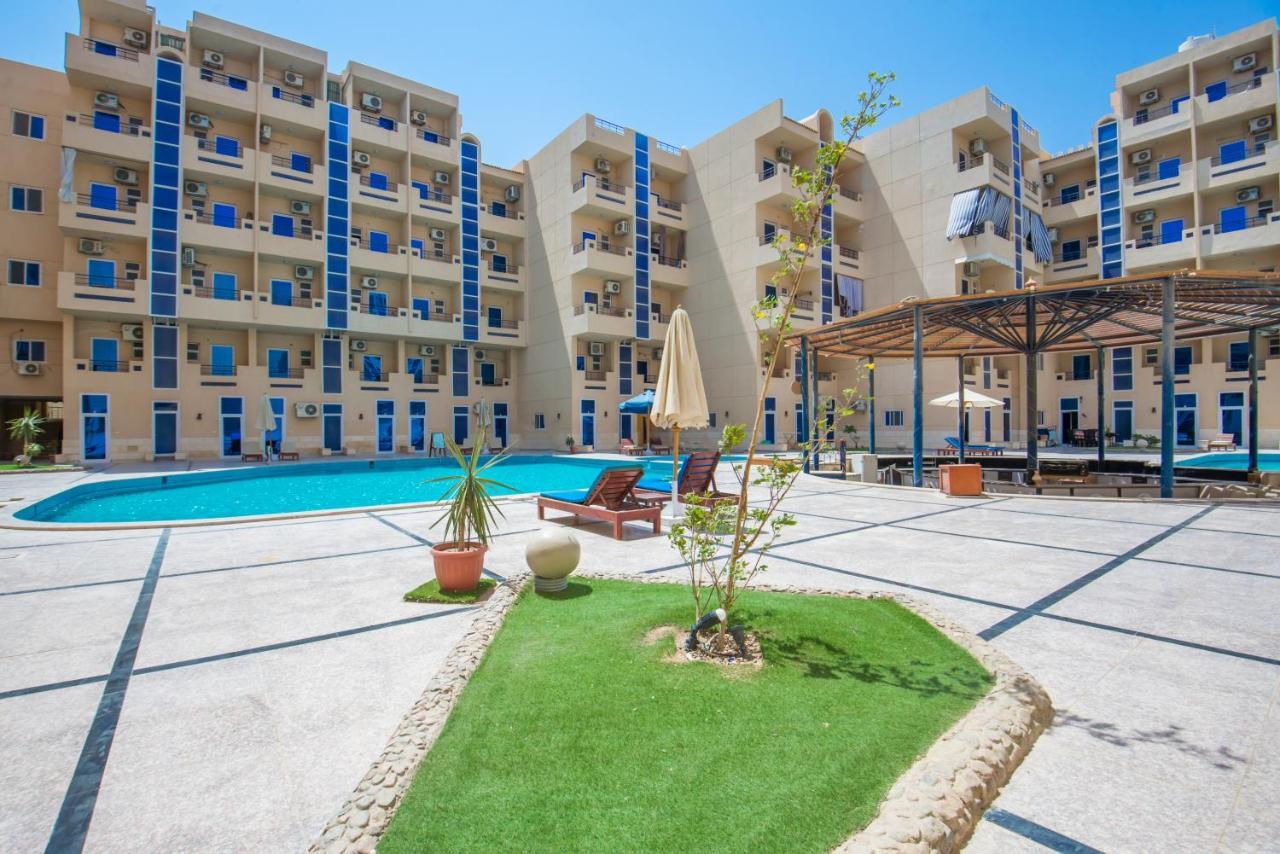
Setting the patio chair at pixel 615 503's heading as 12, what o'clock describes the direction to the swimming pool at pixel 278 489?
The swimming pool is roughly at 12 o'clock from the patio chair.

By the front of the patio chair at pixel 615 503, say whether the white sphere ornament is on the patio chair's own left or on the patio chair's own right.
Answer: on the patio chair's own left

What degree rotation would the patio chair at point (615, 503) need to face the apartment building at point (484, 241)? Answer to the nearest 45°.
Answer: approximately 45° to its right

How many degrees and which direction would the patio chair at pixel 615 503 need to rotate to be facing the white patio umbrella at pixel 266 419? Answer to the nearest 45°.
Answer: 0° — it already faces it

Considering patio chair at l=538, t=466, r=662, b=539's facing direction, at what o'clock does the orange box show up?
The orange box is roughly at 4 o'clock from the patio chair.

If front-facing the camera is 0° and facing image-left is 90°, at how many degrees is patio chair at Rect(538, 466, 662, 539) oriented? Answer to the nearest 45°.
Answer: approximately 135°

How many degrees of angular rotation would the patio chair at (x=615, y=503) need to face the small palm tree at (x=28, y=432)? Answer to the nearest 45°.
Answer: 0° — it already faces it
